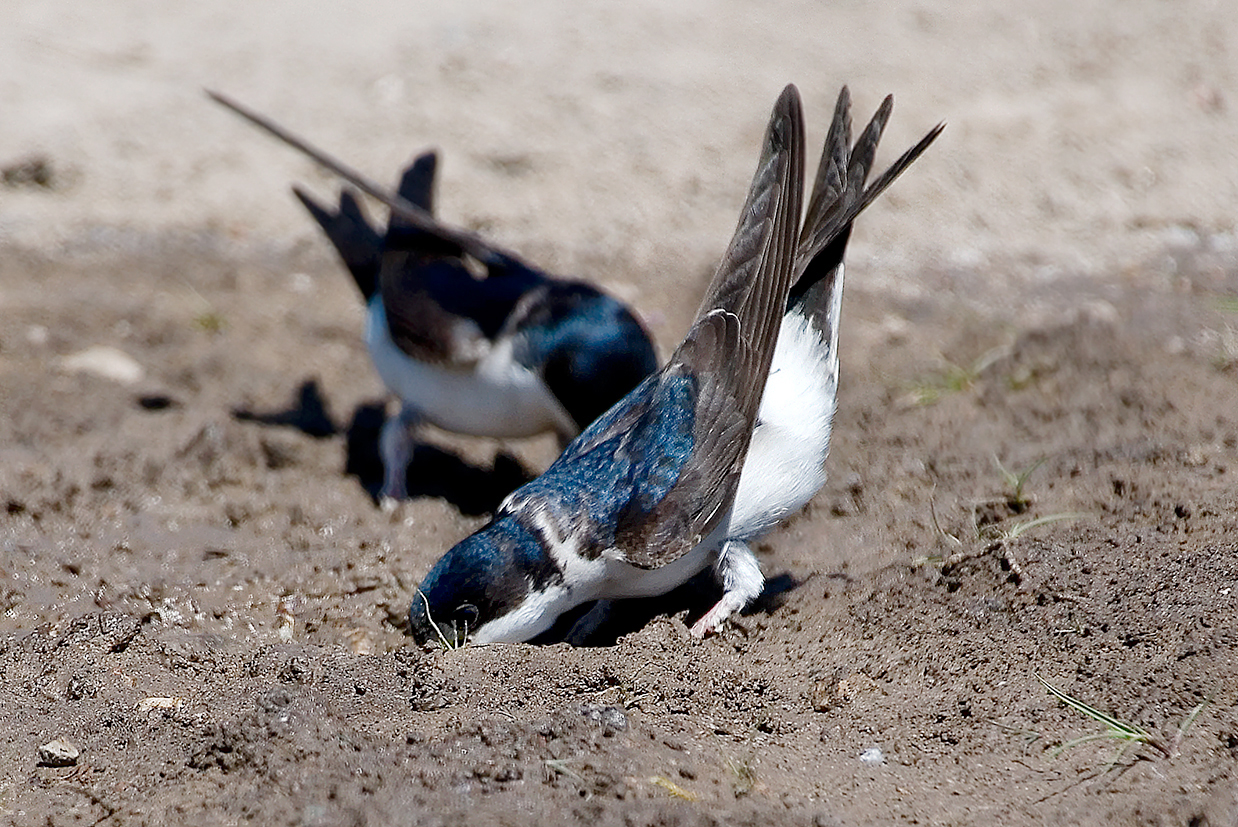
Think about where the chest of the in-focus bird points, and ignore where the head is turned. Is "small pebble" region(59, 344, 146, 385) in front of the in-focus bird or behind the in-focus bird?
in front

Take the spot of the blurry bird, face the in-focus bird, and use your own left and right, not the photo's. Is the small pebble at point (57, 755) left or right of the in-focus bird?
right

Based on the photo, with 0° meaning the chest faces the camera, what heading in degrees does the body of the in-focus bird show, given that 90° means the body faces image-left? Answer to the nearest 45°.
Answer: approximately 90°

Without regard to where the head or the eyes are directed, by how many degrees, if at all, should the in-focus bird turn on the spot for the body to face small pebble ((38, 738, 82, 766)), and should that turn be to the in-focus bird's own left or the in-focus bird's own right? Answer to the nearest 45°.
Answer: approximately 45° to the in-focus bird's own left

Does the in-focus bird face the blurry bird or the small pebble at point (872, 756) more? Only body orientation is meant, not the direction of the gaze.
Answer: the blurry bird

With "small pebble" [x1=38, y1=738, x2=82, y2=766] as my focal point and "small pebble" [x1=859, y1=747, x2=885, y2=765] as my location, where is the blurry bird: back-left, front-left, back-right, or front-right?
front-right

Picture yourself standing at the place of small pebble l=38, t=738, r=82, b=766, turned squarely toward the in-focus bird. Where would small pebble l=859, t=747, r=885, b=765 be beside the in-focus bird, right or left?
right

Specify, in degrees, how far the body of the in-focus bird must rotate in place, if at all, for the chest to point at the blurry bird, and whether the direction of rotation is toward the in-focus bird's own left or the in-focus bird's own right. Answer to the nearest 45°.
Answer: approximately 45° to the in-focus bird's own right
